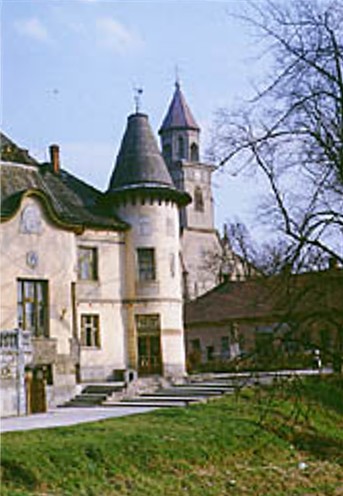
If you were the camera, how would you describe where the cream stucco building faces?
facing the viewer and to the right of the viewer
